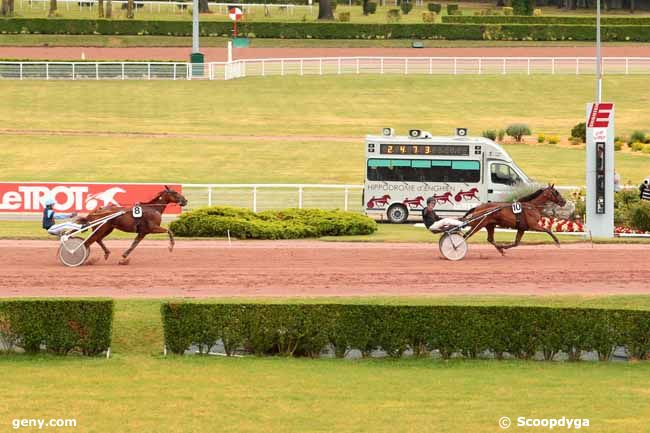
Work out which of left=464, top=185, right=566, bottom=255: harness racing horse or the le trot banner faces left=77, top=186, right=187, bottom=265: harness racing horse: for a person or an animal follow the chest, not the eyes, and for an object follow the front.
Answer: the le trot banner

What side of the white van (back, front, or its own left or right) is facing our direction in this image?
right

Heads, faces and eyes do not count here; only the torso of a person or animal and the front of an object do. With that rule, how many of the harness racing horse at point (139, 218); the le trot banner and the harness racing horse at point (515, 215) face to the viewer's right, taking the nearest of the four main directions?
2

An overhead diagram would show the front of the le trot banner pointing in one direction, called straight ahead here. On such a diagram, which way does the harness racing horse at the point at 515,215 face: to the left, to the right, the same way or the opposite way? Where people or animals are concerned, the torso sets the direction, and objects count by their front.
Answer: to the left

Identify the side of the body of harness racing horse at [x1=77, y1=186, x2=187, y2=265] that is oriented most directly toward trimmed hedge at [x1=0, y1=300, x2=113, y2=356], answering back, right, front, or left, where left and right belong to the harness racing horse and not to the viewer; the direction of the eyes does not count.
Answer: right

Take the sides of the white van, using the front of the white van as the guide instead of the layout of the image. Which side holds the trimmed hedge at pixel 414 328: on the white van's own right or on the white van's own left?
on the white van's own right

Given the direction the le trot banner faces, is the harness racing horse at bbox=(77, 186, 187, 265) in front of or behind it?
in front

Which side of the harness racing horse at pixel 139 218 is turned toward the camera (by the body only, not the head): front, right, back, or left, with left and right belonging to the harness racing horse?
right

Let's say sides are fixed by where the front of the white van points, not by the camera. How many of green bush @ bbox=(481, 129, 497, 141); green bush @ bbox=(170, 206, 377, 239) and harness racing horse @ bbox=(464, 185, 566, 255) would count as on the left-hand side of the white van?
1

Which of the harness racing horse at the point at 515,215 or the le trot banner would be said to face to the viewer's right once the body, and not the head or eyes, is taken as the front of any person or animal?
the harness racing horse

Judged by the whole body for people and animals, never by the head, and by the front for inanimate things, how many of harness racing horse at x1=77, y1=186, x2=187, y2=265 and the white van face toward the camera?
0

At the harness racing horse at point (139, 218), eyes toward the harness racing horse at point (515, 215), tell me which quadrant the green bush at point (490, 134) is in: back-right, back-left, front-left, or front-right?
front-left

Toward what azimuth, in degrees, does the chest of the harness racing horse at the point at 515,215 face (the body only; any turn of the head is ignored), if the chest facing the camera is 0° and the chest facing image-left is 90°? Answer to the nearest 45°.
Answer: approximately 270°

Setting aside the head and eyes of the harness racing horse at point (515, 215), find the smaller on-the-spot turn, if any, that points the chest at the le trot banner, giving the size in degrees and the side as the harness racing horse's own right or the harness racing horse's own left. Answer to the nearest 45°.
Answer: approximately 135° to the harness racing horse's own left

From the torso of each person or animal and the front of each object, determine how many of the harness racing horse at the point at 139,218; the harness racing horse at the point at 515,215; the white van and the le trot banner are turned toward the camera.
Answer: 1
